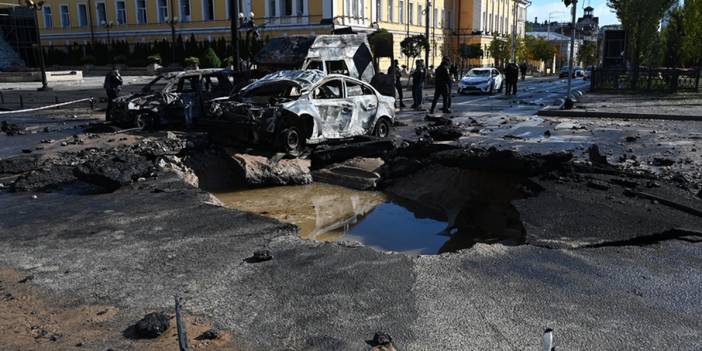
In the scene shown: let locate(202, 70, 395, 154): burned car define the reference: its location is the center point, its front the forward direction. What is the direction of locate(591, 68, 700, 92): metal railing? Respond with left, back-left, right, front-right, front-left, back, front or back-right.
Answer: back

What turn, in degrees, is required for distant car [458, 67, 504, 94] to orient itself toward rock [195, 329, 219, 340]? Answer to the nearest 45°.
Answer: approximately 45° to its left

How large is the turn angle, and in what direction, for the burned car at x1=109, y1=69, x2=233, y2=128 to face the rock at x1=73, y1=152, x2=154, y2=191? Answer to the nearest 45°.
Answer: approximately 45° to its left

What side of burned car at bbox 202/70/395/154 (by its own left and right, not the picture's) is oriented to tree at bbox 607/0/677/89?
back

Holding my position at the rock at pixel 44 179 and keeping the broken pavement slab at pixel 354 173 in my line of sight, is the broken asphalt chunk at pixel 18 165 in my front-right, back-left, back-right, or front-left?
back-left
